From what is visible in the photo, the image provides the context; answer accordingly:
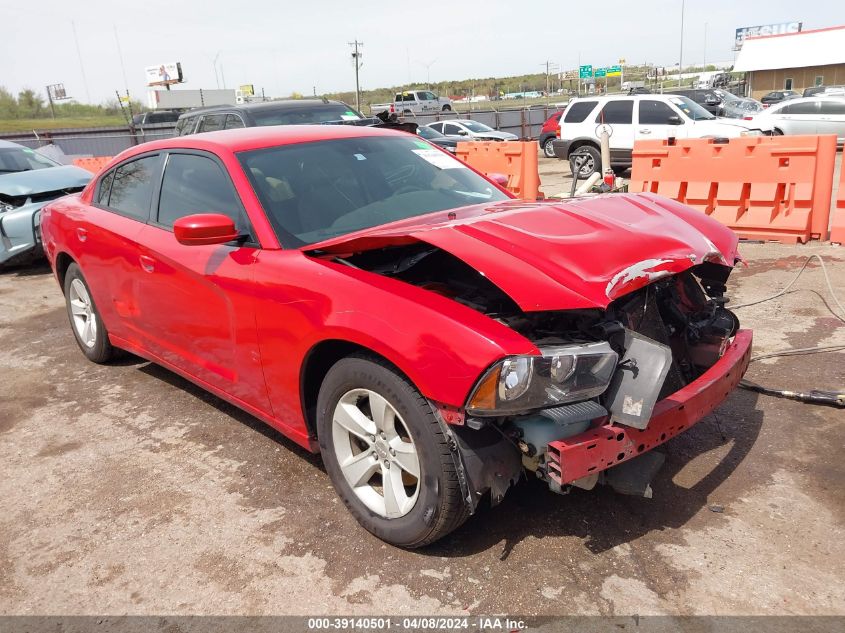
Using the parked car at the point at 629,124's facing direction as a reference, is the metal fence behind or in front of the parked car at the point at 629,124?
behind

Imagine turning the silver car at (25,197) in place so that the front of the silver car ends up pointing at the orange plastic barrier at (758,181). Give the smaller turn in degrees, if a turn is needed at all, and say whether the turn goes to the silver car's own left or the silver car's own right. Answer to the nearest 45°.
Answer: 0° — it already faces it

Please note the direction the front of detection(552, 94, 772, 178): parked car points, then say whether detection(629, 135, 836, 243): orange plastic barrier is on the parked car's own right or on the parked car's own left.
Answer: on the parked car's own right

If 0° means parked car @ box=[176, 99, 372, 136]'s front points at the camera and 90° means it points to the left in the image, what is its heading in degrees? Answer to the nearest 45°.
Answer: approximately 315°

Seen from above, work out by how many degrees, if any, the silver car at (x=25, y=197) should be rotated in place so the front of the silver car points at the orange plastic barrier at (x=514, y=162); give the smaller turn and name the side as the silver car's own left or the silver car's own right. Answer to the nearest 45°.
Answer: approximately 45° to the silver car's own left

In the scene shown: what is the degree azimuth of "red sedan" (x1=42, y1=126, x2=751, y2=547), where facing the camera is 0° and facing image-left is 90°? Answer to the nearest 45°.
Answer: approximately 315°

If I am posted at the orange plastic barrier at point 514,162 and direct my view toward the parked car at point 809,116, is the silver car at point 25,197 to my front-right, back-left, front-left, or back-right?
back-left

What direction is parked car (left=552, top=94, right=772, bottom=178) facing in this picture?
to the viewer's right

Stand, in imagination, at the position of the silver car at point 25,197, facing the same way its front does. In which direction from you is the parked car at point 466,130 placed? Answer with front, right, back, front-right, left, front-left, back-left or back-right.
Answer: left
